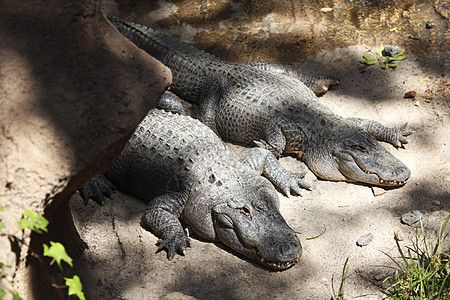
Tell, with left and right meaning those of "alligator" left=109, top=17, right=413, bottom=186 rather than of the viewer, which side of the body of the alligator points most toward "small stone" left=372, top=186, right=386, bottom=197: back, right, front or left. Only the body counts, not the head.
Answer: front

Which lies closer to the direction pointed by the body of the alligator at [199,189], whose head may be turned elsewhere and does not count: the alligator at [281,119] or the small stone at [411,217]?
the small stone

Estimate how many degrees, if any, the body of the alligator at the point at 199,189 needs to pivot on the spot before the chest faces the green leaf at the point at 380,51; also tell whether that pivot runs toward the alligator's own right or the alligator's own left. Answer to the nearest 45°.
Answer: approximately 90° to the alligator's own left

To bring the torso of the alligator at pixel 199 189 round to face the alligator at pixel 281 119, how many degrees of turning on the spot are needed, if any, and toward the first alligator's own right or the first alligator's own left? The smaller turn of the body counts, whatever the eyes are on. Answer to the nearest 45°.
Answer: approximately 90° to the first alligator's own left

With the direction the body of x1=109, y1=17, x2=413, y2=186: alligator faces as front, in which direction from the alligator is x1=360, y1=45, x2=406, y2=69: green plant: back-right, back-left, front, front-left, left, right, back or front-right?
left

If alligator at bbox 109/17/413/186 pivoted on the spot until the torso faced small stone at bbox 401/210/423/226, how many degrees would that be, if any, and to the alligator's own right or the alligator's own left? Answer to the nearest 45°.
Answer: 0° — it already faces it

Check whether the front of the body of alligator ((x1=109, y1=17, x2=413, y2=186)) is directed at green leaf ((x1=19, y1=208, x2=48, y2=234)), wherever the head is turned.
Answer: no

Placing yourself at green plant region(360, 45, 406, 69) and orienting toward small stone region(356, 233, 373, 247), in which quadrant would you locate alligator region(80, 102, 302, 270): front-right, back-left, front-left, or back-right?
front-right

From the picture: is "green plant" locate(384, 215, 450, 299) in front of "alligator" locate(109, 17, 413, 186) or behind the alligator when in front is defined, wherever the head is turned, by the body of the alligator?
in front

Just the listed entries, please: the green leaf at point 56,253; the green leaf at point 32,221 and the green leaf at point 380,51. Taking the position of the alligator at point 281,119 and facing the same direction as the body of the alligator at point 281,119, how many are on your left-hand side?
1

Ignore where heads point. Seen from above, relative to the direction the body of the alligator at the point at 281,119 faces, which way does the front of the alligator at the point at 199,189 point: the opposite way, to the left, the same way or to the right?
the same way

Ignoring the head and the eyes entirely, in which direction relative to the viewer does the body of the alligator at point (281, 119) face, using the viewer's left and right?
facing the viewer and to the right of the viewer

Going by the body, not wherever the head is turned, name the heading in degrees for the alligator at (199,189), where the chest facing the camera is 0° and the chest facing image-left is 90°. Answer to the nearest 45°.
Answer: approximately 315°

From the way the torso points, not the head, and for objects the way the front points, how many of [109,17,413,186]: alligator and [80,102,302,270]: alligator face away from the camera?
0

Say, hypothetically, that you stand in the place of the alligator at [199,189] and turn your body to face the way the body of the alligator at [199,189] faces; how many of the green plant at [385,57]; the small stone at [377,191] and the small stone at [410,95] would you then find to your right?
0

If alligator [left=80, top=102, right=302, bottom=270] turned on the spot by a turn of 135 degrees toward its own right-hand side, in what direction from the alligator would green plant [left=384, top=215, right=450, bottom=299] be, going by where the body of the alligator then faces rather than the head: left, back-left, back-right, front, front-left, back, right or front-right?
back-left

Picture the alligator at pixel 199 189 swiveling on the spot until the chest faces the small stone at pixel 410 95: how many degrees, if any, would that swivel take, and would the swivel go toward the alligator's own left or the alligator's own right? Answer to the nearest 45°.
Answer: approximately 90° to the alligator's own left

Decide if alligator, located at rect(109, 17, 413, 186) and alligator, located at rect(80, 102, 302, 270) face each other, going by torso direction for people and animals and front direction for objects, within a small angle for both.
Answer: no
